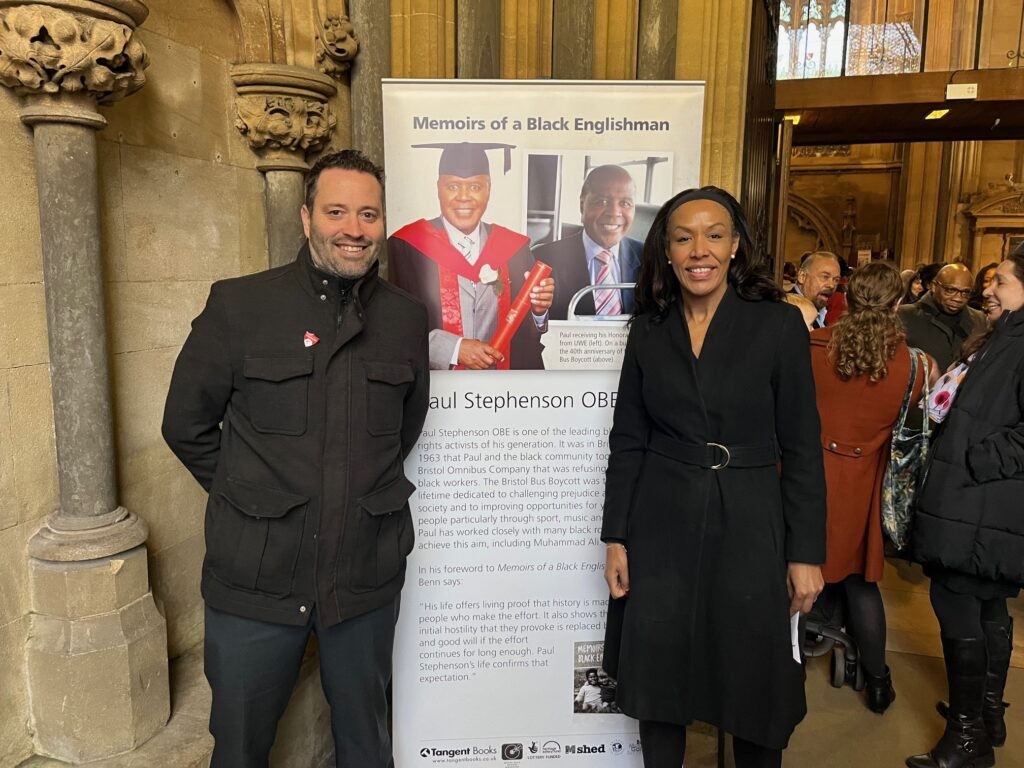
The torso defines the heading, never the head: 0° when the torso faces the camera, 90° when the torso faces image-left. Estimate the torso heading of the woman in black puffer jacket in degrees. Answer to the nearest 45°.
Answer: approximately 90°

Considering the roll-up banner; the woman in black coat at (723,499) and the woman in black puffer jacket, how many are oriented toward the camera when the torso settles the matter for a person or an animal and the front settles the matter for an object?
2

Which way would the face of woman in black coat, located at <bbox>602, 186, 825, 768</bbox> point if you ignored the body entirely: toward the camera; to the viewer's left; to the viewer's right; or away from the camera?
toward the camera

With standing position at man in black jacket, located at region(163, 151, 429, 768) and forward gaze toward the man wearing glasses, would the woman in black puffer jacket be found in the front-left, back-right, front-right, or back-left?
front-right

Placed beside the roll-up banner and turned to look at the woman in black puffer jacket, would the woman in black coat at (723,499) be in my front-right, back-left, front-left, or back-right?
front-right

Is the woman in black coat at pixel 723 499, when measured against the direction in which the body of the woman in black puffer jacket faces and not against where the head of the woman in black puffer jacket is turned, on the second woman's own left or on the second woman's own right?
on the second woman's own left

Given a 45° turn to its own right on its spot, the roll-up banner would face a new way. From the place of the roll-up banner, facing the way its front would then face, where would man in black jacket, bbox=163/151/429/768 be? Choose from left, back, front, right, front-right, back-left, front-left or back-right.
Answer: front

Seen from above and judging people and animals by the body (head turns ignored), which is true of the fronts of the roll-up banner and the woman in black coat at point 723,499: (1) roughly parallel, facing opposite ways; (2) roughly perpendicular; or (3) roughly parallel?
roughly parallel

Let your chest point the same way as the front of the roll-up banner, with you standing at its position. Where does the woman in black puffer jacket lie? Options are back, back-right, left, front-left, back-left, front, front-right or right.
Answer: left

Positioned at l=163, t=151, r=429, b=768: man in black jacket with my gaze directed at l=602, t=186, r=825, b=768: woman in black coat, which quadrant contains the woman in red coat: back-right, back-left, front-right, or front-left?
front-left

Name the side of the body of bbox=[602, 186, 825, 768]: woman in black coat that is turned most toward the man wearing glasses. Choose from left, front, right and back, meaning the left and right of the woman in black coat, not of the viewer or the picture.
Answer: back

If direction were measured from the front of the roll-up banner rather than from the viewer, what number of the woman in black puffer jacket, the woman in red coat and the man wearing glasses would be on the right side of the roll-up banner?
0

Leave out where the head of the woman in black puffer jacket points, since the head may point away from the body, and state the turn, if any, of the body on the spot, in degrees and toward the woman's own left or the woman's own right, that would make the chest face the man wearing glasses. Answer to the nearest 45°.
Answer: approximately 90° to the woman's own right

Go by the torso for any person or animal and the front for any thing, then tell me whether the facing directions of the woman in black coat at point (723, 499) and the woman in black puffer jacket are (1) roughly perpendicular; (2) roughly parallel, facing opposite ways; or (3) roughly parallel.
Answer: roughly perpendicular

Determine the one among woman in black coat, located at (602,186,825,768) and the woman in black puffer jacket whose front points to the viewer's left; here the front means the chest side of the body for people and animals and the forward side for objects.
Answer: the woman in black puffer jacket

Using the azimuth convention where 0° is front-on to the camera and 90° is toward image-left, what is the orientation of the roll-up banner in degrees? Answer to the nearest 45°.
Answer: approximately 0°

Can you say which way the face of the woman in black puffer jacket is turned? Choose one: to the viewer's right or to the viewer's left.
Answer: to the viewer's left

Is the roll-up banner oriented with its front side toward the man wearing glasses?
no
